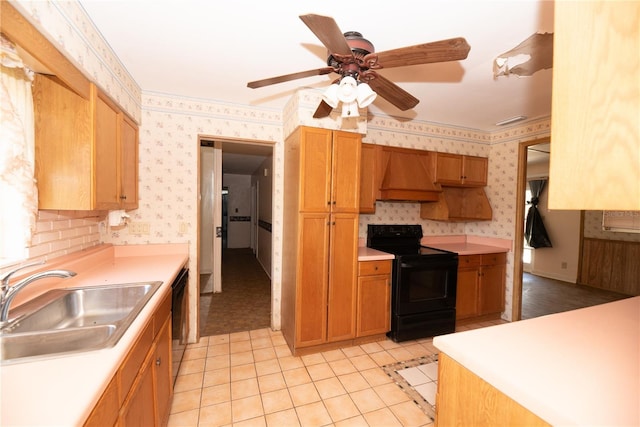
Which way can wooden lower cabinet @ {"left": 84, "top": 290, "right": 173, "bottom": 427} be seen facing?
to the viewer's right

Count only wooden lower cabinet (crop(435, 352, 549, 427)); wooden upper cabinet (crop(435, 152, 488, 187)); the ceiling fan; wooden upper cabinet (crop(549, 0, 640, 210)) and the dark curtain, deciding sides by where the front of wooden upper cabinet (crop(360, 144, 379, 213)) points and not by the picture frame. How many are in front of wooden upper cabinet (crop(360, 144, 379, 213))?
3

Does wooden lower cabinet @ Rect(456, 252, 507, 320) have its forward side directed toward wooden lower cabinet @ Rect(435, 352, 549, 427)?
yes

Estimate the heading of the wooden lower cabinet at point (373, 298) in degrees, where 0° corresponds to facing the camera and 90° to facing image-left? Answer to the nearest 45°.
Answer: approximately 0°

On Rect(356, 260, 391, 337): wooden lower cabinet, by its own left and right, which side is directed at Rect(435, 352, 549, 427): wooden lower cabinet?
front

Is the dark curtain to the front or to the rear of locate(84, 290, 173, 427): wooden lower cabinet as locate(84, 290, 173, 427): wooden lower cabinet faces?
to the front

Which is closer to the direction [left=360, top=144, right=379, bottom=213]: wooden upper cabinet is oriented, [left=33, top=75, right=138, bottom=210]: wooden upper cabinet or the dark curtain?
the wooden upper cabinet

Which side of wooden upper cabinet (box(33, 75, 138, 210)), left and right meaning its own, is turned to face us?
right

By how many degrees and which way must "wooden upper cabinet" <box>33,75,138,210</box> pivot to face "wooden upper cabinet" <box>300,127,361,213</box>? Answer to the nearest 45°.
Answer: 0° — it already faces it
